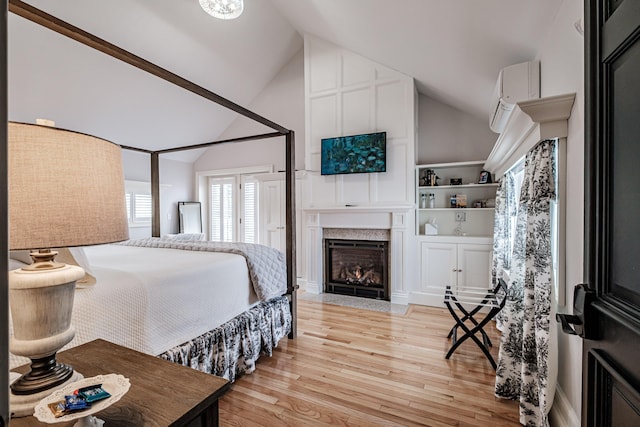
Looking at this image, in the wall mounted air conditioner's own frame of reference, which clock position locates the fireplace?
The fireplace is roughly at 1 o'clock from the wall mounted air conditioner.

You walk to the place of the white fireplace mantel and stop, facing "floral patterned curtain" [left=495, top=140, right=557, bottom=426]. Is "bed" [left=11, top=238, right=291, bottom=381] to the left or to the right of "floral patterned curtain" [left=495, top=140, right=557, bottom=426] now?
right

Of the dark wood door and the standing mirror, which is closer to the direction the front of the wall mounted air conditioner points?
the standing mirror

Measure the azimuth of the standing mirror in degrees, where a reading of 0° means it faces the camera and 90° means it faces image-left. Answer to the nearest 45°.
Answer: approximately 0°

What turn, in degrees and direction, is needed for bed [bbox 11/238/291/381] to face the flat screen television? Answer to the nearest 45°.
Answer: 0° — it already faces it

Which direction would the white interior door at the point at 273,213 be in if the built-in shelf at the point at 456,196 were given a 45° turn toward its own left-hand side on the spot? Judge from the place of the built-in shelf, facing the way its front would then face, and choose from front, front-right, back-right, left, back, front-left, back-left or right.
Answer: back-right

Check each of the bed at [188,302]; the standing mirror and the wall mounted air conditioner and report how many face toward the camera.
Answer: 1

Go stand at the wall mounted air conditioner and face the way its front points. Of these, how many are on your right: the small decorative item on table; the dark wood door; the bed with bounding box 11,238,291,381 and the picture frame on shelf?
1

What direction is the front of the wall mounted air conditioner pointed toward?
to the viewer's left

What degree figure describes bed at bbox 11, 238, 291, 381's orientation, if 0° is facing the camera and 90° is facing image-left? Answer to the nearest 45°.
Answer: approximately 225°

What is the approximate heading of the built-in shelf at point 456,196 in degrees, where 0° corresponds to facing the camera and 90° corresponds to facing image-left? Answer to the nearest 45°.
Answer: approximately 0°

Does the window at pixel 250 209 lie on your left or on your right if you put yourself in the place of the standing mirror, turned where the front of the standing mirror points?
on your left

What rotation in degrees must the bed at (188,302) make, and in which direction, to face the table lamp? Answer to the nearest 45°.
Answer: approximately 135° to its right
